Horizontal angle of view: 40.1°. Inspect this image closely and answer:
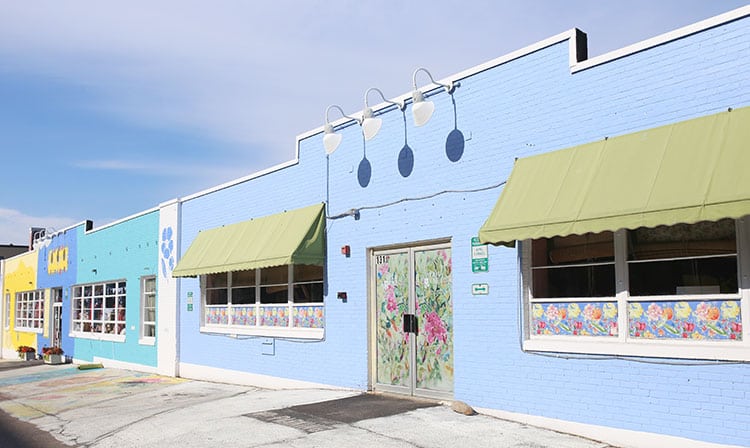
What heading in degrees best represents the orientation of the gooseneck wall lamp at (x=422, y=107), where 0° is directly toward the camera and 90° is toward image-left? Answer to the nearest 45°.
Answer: approximately 45°

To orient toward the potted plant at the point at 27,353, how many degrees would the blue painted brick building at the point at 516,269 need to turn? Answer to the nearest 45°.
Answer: approximately 90° to its right

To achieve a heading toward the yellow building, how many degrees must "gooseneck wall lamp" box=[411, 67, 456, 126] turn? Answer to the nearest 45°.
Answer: approximately 90° to its right

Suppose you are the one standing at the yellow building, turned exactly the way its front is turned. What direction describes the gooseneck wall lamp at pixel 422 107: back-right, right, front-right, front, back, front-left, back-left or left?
front-left

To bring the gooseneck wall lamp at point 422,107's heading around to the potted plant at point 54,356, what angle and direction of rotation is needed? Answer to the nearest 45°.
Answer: approximately 90° to its right

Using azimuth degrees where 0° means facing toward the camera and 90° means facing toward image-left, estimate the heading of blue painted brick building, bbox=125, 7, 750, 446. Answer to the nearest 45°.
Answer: approximately 45°

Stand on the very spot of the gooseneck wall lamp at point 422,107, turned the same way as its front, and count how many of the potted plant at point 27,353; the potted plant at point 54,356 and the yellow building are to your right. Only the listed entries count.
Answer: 3
